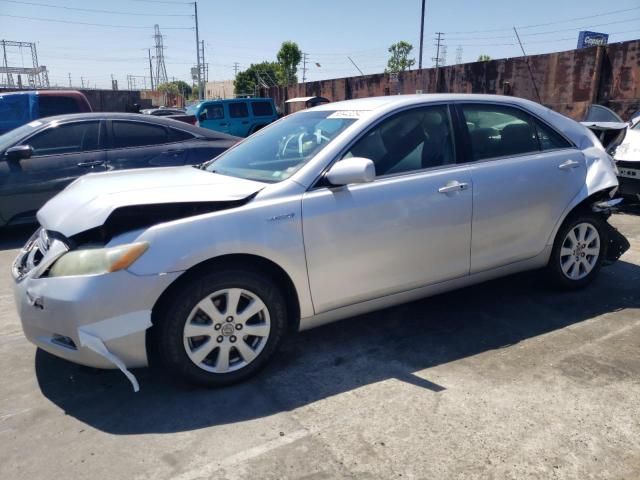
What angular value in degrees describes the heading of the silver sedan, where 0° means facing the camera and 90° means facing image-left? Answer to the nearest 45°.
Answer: approximately 45°

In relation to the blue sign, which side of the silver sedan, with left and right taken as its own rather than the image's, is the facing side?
back

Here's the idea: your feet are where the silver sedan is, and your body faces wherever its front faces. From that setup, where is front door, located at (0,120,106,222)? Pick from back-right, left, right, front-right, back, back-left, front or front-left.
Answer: right

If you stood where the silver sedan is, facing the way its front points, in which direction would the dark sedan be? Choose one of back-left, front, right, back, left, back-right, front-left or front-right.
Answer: right
